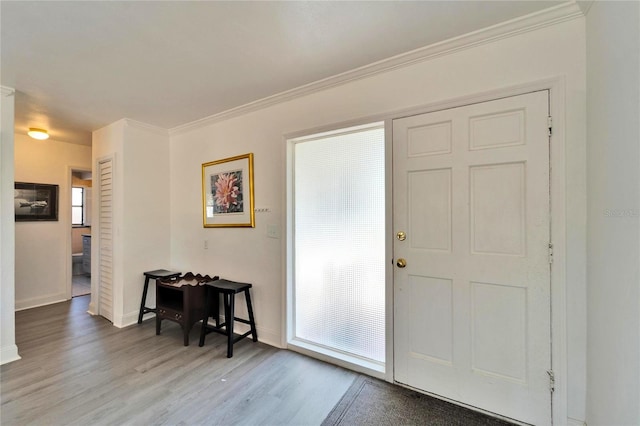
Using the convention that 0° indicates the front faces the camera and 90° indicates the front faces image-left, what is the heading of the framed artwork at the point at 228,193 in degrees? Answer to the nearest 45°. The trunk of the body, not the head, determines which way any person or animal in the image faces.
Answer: approximately 45°

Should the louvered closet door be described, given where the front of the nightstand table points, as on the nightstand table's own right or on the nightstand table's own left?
on the nightstand table's own right

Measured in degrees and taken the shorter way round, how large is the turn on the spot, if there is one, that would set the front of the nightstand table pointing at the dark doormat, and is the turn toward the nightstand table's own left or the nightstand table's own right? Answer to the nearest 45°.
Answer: approximately 90° to the nightstand table's own left

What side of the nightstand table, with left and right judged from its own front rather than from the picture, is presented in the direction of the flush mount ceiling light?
right

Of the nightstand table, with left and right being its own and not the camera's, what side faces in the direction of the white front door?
left

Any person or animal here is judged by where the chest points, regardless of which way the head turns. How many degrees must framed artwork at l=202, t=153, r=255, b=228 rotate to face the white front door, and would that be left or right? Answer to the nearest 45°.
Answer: approximately 90° to its left

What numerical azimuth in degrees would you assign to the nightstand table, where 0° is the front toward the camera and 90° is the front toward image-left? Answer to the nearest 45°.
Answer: approximately 45°

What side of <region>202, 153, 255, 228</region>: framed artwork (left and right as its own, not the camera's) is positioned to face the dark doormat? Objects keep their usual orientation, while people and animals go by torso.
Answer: left
